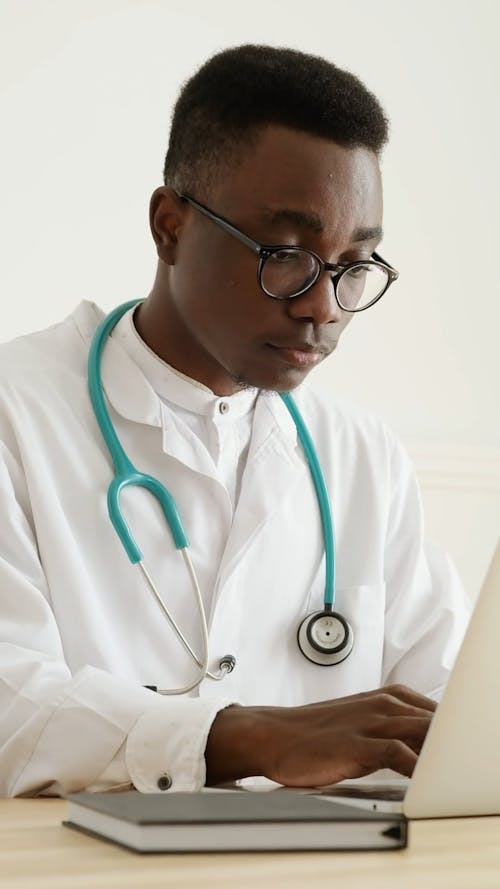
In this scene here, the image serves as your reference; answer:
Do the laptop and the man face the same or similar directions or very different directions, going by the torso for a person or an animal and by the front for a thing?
very different directions

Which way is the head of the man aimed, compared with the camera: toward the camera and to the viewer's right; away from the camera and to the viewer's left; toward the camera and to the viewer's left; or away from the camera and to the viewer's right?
toward the camera and to the viewer's right

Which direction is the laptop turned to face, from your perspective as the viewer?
facing away from the viewer and to the left of the viewer

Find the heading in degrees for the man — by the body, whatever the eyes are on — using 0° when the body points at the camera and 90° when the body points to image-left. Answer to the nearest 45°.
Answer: approximately 315°
